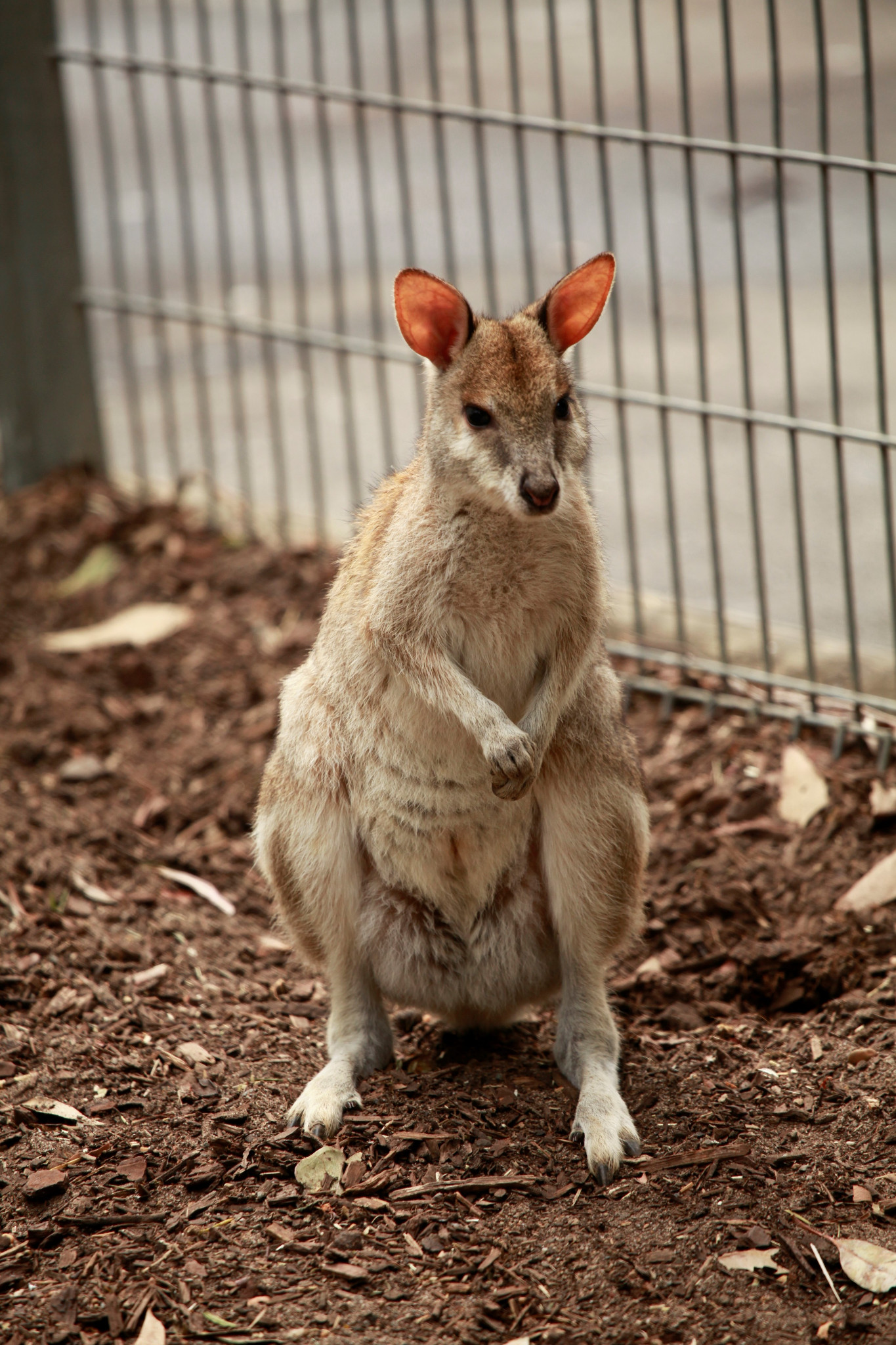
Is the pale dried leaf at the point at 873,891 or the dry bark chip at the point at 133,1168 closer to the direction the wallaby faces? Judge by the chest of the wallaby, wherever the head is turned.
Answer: the dry bark chip

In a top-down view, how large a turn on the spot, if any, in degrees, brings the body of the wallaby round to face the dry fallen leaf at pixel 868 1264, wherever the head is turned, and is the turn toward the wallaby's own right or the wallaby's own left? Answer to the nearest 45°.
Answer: approximately 45° to the wallaby's own left

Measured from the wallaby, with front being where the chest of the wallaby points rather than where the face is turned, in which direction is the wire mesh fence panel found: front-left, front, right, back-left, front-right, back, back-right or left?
back

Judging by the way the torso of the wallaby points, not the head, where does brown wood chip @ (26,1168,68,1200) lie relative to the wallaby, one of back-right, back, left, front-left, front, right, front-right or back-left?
front-right

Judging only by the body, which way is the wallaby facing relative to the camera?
toward the camera

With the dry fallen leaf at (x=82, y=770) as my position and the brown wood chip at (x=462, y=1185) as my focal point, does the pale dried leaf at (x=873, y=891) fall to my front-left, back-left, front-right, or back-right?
front-left

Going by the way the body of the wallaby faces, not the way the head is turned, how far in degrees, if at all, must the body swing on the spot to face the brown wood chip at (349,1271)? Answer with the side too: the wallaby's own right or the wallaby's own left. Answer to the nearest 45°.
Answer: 0° — it already faces it
